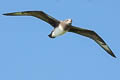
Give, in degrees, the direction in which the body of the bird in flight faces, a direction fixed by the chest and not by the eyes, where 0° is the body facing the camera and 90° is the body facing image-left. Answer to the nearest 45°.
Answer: approximately 315°
